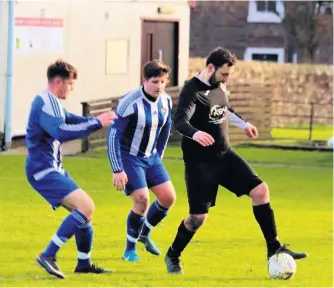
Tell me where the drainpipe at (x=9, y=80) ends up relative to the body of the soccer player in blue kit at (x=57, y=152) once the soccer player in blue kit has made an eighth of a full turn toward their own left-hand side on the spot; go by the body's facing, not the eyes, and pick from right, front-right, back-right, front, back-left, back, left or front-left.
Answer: front-left

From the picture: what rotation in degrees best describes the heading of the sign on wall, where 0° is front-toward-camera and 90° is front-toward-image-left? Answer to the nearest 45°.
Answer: approximately 0°

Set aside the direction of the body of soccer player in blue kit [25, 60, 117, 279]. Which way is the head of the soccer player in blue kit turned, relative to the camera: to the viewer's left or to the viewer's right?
to the viewer's right

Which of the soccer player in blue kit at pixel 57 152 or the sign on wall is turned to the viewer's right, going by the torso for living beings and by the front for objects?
the soccer player in blue kit

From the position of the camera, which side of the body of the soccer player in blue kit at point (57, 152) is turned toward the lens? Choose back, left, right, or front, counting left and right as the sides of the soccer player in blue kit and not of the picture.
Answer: right

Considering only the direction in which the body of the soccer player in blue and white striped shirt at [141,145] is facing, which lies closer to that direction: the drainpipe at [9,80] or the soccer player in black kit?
the soccer player in black kit

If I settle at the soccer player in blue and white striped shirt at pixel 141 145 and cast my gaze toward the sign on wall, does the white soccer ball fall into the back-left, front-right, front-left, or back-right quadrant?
back-right

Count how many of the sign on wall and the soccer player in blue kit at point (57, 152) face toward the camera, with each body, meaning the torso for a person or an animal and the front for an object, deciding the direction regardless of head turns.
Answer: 1

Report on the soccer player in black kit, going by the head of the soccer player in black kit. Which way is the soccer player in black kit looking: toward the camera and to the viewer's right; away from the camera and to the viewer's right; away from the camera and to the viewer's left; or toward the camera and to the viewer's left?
toward the camera and to the viewer's right

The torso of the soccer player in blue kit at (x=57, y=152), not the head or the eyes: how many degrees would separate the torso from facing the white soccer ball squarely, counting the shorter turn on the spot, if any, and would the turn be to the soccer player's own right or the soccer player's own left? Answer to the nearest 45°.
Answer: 0° — they already face it
